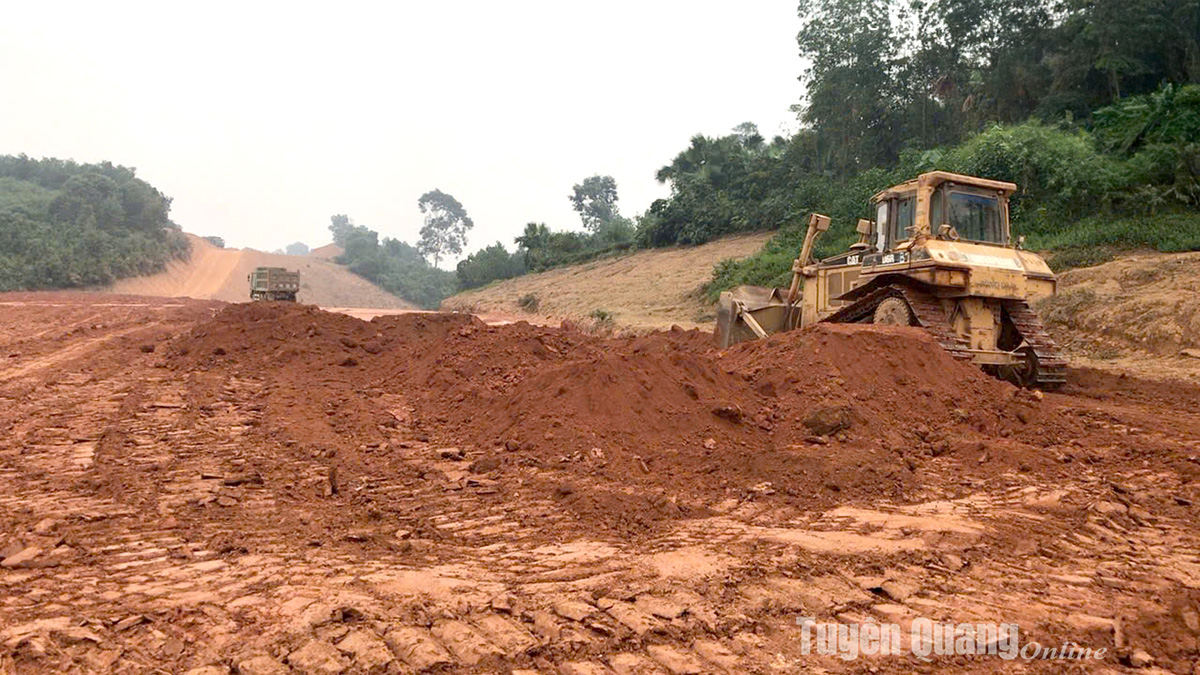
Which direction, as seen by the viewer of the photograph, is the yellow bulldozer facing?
facing away from the viewer and to the left of the viewer

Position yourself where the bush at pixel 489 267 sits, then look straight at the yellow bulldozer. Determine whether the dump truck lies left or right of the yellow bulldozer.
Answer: right

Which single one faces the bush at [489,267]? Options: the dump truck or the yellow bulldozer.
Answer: the yellow bulldozer

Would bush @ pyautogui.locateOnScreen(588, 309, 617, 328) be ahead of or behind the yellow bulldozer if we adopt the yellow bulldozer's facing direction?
ahead

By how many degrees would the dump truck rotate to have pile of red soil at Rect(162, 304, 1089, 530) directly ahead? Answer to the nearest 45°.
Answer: approximately 45° to its left

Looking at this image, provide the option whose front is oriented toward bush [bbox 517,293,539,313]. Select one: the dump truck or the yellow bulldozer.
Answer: the yellow bulldozer

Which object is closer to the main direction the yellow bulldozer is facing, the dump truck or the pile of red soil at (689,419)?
the dump truck

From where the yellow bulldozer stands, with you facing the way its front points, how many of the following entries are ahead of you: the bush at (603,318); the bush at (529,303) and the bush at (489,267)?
3

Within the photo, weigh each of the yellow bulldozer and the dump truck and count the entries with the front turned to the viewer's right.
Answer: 0

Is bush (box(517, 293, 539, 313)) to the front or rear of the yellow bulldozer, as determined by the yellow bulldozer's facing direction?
to the front

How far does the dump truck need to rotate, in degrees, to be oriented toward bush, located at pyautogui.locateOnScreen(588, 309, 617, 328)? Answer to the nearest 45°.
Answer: approximately 90° to its left
